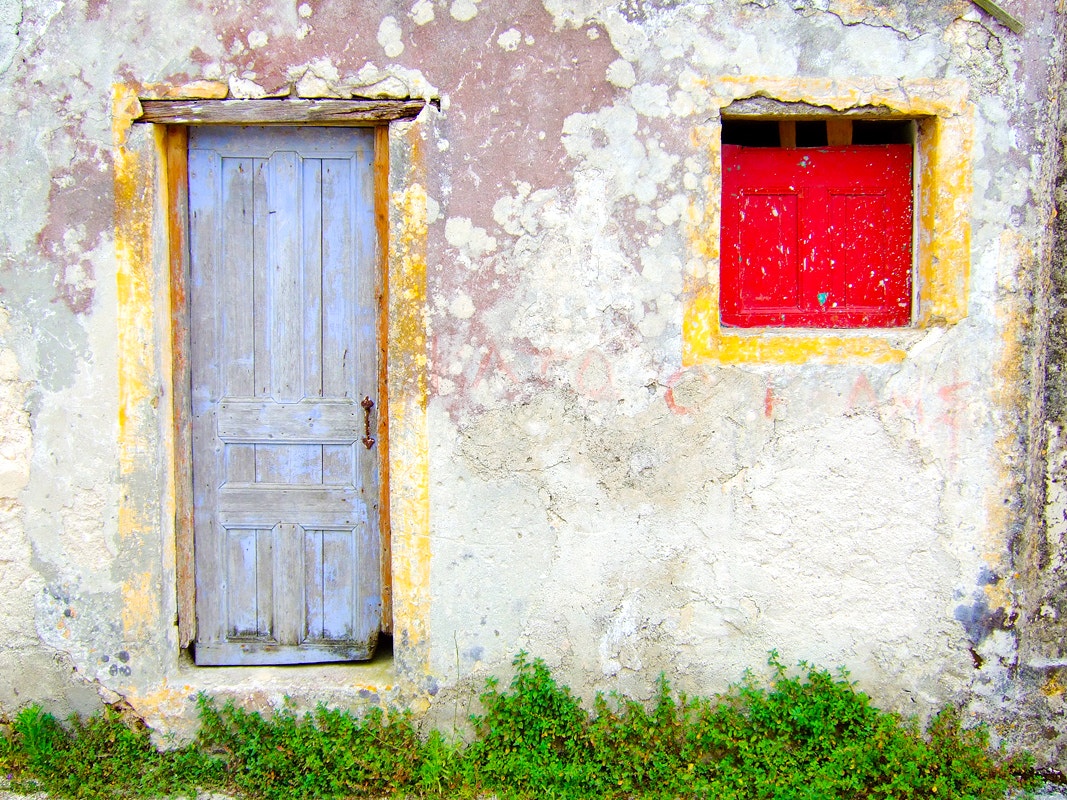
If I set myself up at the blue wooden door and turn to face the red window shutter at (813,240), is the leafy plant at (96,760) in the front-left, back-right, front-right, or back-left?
back-right

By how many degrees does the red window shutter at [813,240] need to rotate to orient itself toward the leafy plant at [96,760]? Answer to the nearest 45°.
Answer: approximately 45° to its right

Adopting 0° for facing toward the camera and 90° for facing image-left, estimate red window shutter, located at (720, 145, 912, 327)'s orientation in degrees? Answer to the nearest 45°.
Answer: approximately 0°

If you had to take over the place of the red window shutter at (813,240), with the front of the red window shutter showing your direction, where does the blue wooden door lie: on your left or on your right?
on your right
